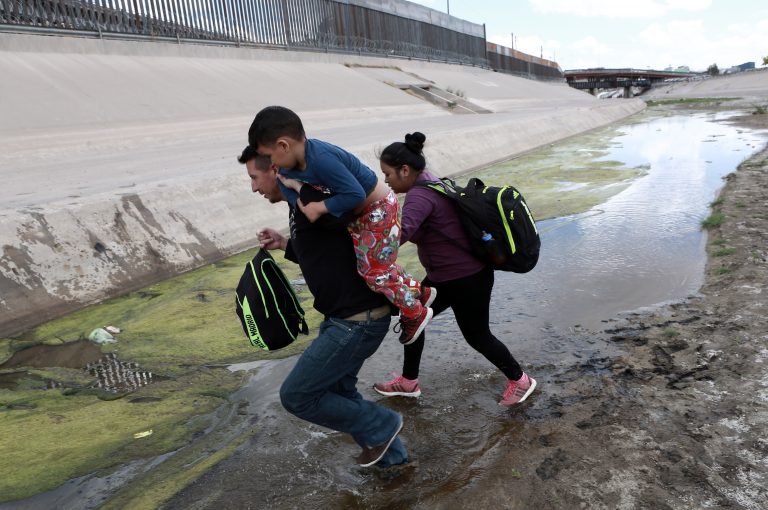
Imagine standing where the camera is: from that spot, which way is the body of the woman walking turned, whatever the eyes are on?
to the viewer's left

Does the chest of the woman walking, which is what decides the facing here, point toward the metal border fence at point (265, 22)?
no
